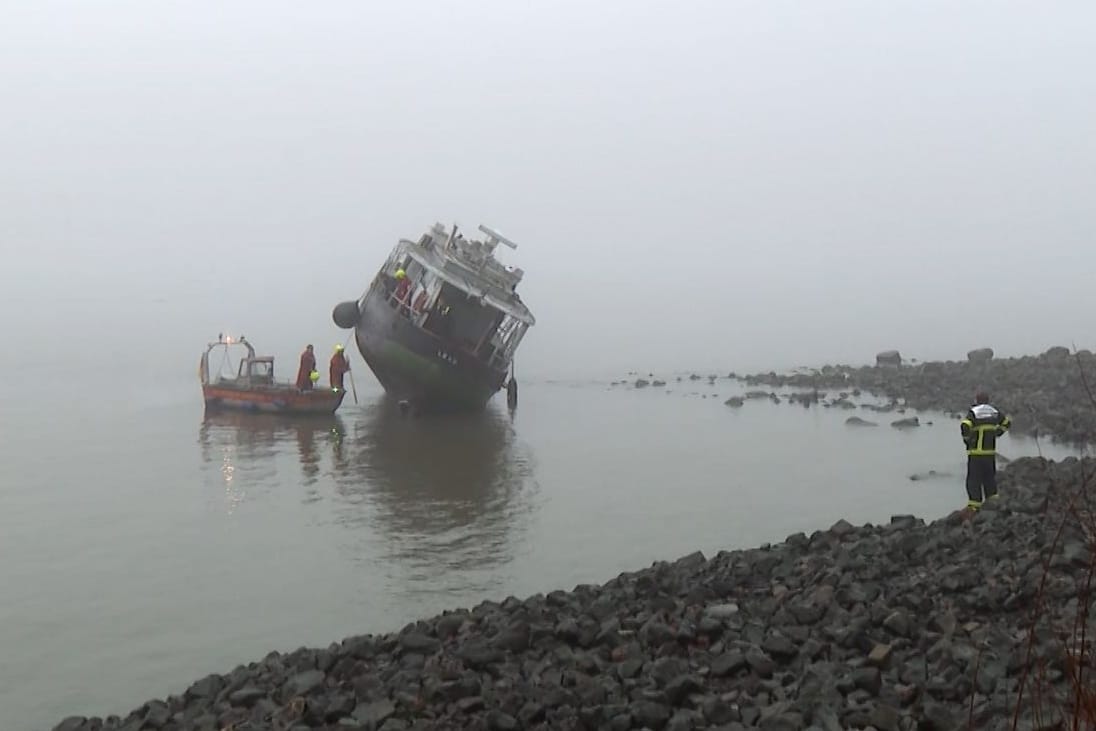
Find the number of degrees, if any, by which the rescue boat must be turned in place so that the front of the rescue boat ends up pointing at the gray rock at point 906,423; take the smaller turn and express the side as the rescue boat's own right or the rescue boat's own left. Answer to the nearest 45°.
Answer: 0° — it already faces it

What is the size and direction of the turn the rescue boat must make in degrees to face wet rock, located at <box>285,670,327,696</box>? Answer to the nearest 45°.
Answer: approximately 90° to its right

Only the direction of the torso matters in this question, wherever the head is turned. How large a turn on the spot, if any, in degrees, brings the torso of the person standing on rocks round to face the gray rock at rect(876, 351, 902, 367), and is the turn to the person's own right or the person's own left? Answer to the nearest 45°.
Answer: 0° — they already face it

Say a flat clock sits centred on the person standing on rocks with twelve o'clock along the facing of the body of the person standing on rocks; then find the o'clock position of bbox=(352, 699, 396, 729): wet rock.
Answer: The wet rock is roughly at 7 o'clock from the person standing on rocks.

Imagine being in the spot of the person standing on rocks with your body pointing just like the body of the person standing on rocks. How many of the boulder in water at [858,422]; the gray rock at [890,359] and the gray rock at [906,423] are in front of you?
3

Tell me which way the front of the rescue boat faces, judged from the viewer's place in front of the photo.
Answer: facing to the right of the viewer

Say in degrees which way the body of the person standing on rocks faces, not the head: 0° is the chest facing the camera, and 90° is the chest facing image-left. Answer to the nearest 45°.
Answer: approximately 180°

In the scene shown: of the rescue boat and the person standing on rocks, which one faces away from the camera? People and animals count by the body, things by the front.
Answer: the person standing on rocks

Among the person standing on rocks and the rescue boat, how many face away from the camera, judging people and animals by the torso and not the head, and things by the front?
1
